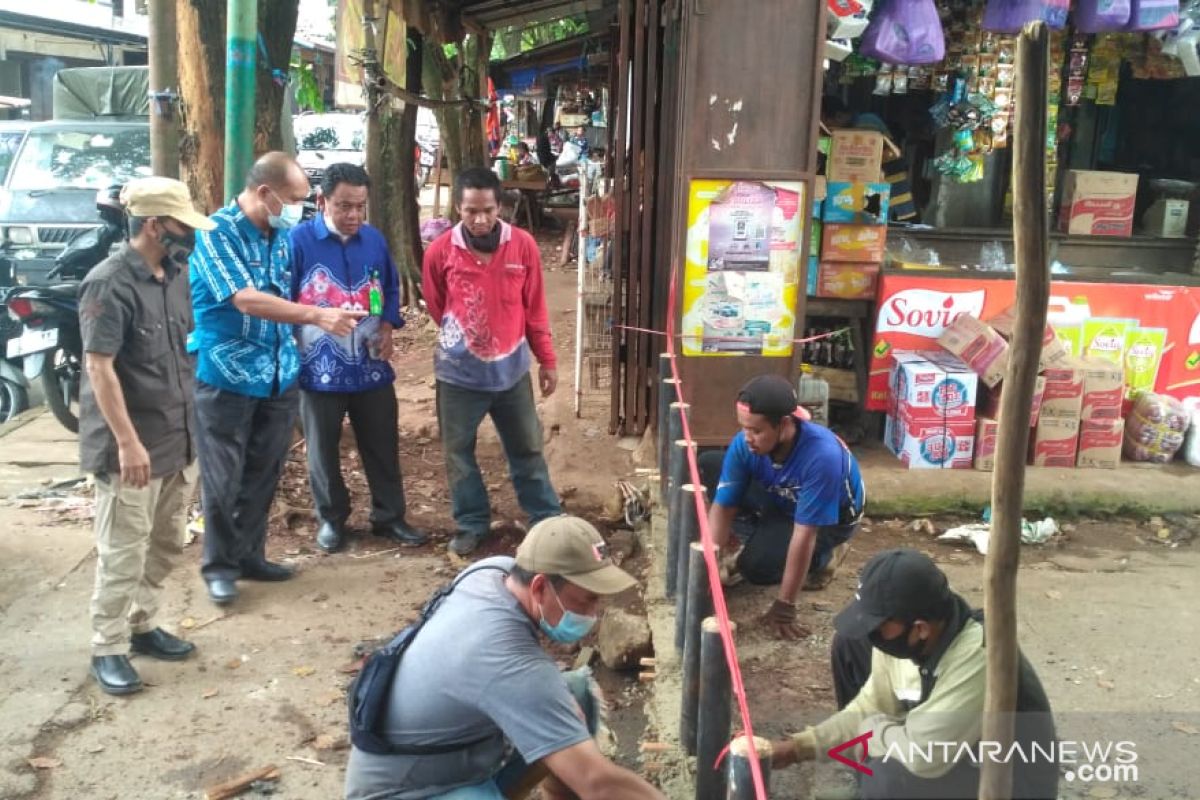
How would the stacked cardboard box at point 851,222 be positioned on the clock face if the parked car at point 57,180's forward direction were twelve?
The stacked cardboard box is roughly at 11 o'clock from the parked car.

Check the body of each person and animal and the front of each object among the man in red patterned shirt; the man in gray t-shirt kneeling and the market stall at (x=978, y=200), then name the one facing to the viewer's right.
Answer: the man in gray t-shirt kneeling

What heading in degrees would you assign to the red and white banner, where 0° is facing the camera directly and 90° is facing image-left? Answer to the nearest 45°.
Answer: approximately 0°

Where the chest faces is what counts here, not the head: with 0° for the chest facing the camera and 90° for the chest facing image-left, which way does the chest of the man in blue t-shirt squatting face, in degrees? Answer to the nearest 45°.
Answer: approximately 45°

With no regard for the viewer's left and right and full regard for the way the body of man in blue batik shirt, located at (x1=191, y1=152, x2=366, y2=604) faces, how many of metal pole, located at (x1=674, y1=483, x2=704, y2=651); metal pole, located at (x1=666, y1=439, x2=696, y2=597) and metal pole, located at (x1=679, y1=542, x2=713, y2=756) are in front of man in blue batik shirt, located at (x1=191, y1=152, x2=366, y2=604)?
3

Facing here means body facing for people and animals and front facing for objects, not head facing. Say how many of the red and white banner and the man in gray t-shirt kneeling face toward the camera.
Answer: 1

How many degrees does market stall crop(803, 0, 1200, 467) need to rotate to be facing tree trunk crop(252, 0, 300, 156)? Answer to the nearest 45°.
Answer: approximately 90° to its right

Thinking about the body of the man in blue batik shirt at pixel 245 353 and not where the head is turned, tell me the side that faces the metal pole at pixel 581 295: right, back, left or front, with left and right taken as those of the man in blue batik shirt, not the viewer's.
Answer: left

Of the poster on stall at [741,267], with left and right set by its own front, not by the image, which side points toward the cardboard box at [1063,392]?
left

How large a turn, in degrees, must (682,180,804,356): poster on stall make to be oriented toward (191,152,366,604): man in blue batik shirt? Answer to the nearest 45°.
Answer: approximately 45° to its right
